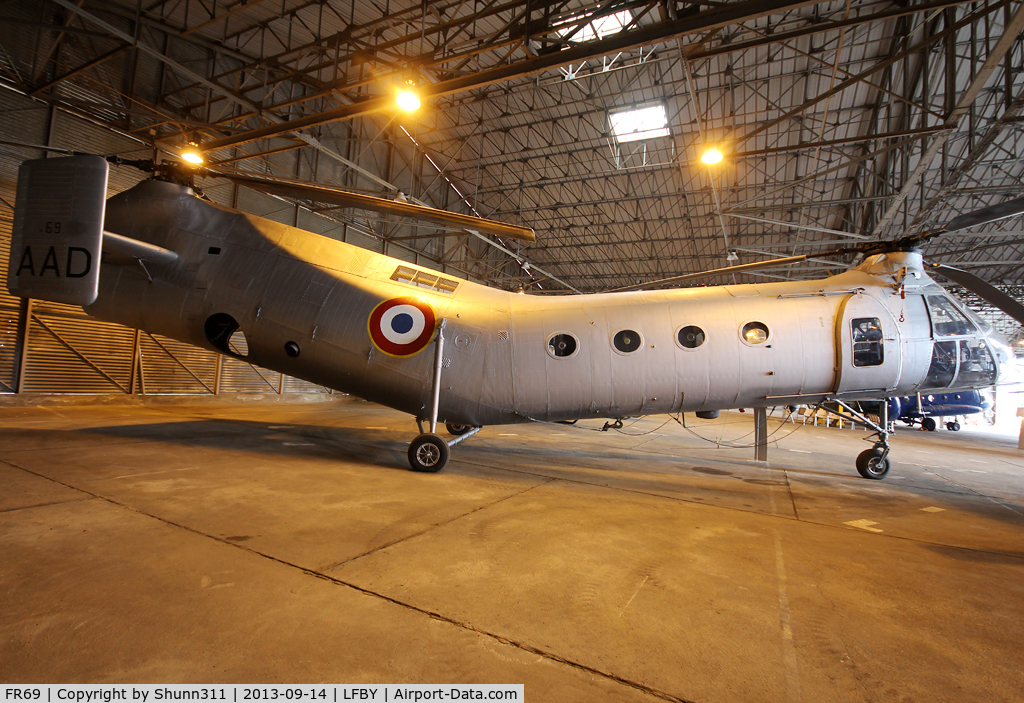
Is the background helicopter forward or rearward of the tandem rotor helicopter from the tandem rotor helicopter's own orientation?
forward

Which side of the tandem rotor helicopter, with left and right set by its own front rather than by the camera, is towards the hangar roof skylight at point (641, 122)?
left

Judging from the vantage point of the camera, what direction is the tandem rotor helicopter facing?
facing to the right of the viewer
